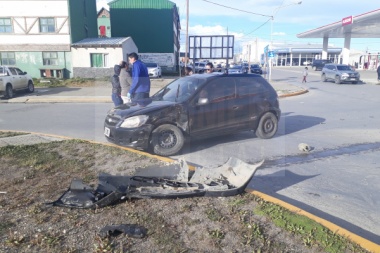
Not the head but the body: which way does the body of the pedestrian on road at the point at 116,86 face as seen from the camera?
to the viewer's right

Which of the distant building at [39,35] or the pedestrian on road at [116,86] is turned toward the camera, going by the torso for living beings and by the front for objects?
the distant building

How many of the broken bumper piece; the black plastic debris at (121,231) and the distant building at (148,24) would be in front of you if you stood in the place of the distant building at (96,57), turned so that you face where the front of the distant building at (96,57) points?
2

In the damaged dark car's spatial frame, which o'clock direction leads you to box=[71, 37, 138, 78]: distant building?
The distant building is roughly at 4 o'clock from the damaged dark car.

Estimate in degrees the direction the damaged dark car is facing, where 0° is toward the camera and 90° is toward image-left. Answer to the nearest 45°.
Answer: approximately 45°

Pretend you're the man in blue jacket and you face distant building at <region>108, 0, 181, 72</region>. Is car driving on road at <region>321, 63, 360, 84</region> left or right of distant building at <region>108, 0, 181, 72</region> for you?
right

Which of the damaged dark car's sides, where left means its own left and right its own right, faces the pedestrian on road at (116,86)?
right

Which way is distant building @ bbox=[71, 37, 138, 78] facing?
toward the camera

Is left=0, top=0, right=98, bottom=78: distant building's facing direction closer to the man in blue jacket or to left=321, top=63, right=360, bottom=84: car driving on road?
the man in blue jacket

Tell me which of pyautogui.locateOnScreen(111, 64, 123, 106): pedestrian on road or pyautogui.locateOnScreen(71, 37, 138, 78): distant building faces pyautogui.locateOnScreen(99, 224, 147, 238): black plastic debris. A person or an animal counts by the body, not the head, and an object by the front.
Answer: the distant building

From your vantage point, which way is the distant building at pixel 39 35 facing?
toward the camera
